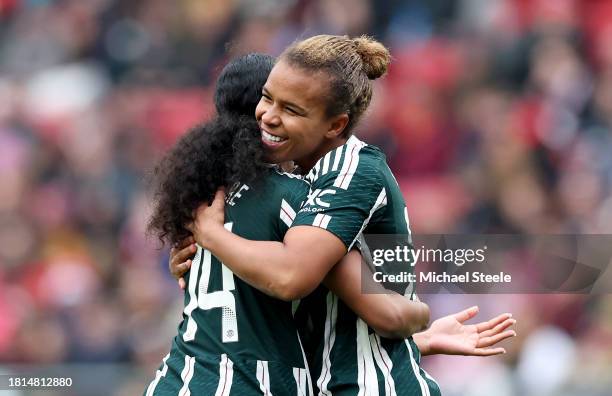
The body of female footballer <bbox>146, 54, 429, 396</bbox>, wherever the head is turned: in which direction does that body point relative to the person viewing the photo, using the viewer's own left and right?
facing away from the viewer and to the right of the viewer

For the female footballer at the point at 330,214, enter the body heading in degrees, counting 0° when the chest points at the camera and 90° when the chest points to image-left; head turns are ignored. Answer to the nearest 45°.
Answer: approximately 90°
